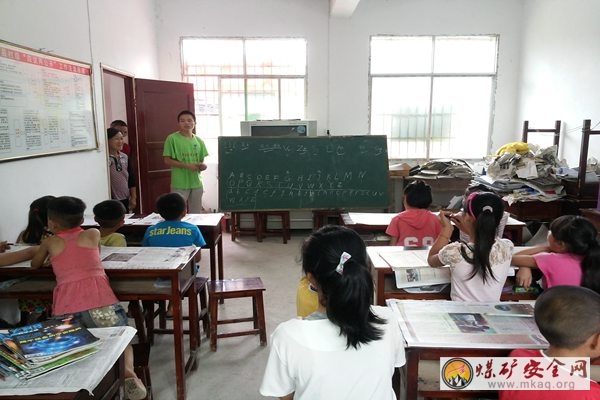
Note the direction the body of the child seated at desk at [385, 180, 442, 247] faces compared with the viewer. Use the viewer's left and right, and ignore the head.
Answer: facing away from the viewer

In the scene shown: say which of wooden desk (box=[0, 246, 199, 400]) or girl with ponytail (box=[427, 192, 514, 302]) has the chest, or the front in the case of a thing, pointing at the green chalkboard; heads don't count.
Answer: the girl with ponytail

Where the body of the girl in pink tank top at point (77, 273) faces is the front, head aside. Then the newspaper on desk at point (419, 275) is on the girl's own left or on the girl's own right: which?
on the girl's own right

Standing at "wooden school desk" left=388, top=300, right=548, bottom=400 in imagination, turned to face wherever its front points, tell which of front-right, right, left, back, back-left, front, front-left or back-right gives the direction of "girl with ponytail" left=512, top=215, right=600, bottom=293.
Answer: back-left

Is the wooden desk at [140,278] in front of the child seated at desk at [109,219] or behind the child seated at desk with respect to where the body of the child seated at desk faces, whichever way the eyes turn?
behind

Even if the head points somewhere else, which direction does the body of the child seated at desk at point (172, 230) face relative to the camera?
away from the camera

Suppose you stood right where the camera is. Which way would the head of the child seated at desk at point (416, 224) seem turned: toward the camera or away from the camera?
away from the camera

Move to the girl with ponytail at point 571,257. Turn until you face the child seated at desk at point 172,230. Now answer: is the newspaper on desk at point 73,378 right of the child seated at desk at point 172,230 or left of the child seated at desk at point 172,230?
left

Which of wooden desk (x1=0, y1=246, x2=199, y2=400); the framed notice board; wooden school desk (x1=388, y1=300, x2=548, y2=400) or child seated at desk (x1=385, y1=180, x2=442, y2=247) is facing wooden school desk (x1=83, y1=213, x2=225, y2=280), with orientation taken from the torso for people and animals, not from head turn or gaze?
the framed notice board

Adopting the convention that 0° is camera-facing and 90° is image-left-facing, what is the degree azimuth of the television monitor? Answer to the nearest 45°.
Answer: approximately 0°

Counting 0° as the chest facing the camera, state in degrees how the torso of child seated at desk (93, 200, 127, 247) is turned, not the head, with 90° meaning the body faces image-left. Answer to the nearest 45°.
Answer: approximately 180°

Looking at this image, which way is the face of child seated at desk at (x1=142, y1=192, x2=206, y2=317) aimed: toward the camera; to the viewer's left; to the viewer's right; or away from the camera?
away from the camera
